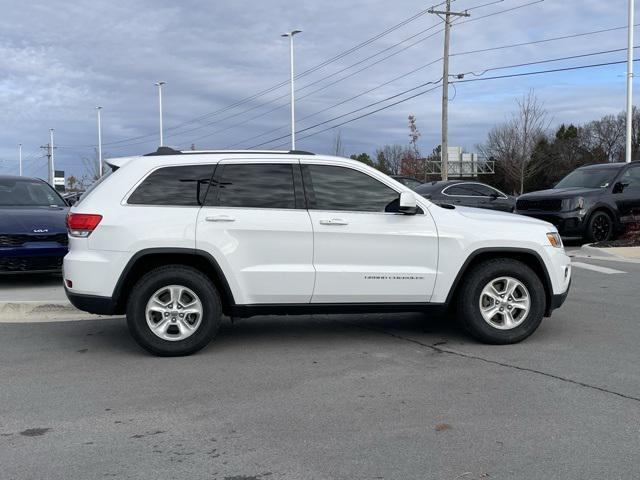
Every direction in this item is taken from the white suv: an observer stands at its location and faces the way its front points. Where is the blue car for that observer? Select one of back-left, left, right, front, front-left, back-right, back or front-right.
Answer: back-left

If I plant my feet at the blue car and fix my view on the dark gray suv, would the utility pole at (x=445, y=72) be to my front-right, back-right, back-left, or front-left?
front-left

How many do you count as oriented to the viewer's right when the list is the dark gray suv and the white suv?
1

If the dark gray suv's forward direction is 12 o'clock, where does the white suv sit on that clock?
The white suv is roughly at 11 o'clock from the dark gray suv.

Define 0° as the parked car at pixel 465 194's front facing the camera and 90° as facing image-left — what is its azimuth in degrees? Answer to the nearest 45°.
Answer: approximately 270°

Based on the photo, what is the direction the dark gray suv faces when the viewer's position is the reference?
facing the viewer and to the left of the viewer

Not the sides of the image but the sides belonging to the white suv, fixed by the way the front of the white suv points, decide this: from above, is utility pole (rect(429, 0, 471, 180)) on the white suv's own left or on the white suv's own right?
on the white suv's own left

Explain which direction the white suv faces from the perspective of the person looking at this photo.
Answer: facing to the right of the viewer

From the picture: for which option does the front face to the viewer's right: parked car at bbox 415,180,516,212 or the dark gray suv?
the parked car

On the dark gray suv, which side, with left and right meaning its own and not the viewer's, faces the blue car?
front

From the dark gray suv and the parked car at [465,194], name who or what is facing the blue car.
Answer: the dark gray suv

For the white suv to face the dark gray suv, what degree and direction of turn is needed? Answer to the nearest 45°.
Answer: approximately 45° to its left

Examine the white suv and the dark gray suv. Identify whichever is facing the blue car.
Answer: the dark gray suv

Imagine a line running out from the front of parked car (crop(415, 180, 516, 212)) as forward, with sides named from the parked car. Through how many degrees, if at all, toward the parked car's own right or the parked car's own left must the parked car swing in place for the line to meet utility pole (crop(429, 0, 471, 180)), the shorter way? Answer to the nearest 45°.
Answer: approximately 90° to the parked car's own left

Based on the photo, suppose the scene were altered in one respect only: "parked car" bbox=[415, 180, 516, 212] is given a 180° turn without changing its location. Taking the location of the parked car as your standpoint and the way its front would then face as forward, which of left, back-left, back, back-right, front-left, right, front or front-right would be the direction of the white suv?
left

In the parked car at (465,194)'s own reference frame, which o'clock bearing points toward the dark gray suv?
The dark gray suv is roughly at 1 o'clock from the parked car.

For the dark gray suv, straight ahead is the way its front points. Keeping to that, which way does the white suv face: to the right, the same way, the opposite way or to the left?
the opposite way
